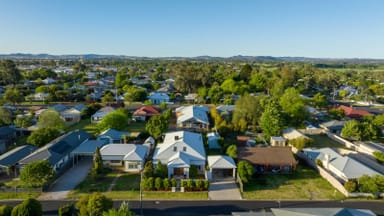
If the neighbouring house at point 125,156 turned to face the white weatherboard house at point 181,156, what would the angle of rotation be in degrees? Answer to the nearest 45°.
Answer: approximately 45° to its left

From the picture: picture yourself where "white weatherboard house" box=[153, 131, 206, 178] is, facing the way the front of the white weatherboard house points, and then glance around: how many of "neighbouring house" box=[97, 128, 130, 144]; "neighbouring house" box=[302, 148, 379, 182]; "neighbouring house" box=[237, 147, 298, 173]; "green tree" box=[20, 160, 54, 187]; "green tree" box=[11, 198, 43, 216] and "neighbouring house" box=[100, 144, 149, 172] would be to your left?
2

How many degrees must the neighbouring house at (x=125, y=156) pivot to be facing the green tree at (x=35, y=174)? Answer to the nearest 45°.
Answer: approximately 45° to its right

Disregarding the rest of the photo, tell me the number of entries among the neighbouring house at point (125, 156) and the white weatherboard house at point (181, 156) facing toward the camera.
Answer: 2

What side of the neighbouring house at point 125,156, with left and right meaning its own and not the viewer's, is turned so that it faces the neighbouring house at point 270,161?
left

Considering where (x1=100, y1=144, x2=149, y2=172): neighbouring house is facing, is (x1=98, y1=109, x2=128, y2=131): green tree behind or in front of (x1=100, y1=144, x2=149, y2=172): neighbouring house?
behind

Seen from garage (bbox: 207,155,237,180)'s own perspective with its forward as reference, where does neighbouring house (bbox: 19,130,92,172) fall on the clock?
The neighbouring house is roughly at 3 o'clock from the garage.

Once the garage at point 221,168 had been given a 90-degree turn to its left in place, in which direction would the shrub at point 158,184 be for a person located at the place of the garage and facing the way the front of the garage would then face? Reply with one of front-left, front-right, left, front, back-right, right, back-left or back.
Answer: back-right

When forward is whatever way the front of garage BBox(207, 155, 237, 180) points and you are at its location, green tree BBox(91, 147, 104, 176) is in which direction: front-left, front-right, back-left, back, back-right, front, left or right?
right

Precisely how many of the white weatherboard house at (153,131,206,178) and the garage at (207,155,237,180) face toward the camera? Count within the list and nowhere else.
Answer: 2

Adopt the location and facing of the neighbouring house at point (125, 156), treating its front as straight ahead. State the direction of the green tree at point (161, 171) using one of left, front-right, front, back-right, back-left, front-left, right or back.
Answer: front-left

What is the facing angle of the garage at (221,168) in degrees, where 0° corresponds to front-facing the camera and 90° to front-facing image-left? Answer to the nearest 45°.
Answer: approximately 0°

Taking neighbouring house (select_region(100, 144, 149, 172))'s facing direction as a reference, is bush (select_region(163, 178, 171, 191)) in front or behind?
in front

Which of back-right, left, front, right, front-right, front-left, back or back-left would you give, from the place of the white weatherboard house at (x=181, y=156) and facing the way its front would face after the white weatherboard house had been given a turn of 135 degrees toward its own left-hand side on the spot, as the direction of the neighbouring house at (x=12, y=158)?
back-left

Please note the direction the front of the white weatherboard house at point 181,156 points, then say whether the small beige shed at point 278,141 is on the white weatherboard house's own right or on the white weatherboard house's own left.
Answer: on the white weatherboard house's own left

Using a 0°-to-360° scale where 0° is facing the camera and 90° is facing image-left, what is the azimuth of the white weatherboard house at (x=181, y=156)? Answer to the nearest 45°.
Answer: approximately 0°
